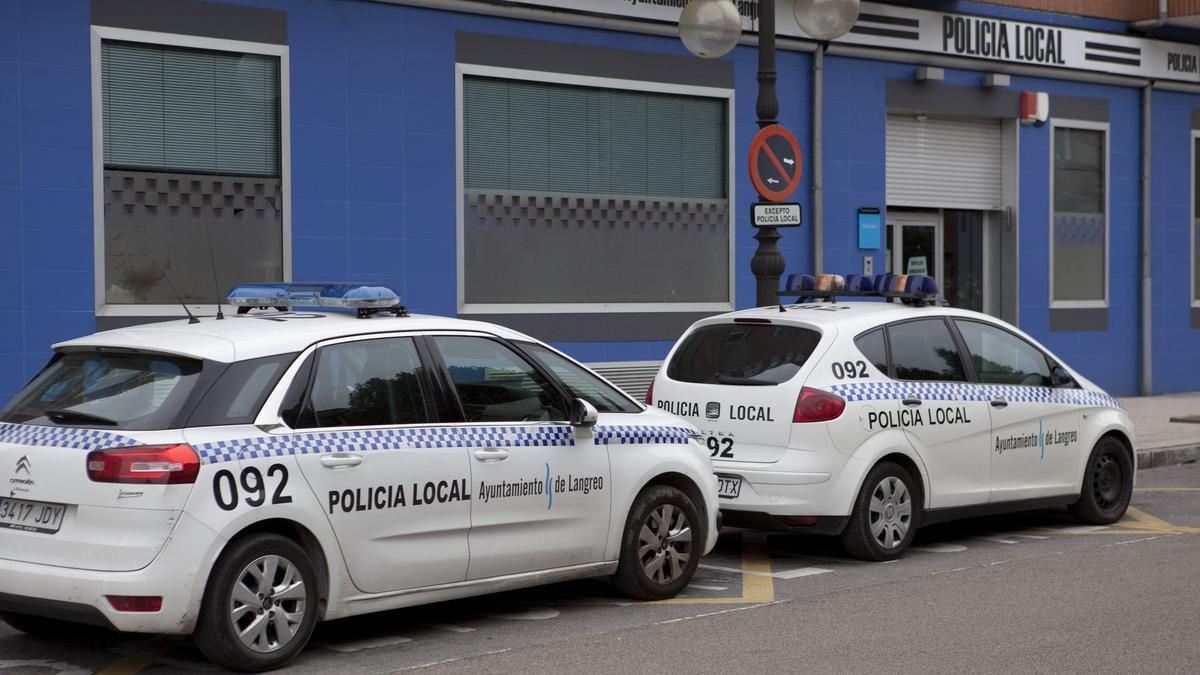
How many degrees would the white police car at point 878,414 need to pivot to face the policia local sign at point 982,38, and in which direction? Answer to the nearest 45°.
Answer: approximately 45° to its left

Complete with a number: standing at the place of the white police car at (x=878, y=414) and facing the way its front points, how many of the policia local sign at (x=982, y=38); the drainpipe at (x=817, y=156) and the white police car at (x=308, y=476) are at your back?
1

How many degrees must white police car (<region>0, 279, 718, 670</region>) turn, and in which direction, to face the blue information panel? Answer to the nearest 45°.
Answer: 0° — it already faces it

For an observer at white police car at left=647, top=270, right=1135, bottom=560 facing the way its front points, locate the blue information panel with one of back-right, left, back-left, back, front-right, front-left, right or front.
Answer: front-left

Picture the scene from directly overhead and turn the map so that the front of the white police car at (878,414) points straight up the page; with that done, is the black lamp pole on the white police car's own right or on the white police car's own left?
on the white police car's own left

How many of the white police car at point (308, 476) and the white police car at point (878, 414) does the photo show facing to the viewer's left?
0

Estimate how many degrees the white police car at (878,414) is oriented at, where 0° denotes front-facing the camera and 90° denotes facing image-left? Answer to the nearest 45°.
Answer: approximately 225°

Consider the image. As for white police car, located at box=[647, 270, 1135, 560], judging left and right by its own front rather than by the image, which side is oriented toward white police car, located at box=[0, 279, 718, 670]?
back

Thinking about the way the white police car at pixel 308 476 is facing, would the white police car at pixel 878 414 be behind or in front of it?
in front

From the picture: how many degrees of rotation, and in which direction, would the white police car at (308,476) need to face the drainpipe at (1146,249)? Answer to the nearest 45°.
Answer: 0° — it already faces it

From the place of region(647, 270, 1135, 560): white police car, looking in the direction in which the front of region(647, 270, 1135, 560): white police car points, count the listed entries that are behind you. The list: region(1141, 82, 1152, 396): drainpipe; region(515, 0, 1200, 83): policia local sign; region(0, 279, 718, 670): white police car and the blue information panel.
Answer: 1

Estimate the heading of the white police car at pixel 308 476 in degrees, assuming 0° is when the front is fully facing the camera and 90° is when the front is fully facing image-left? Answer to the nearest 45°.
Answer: approximately 225°

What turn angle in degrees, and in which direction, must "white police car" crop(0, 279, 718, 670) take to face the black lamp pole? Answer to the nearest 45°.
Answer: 0° — it already faces it
